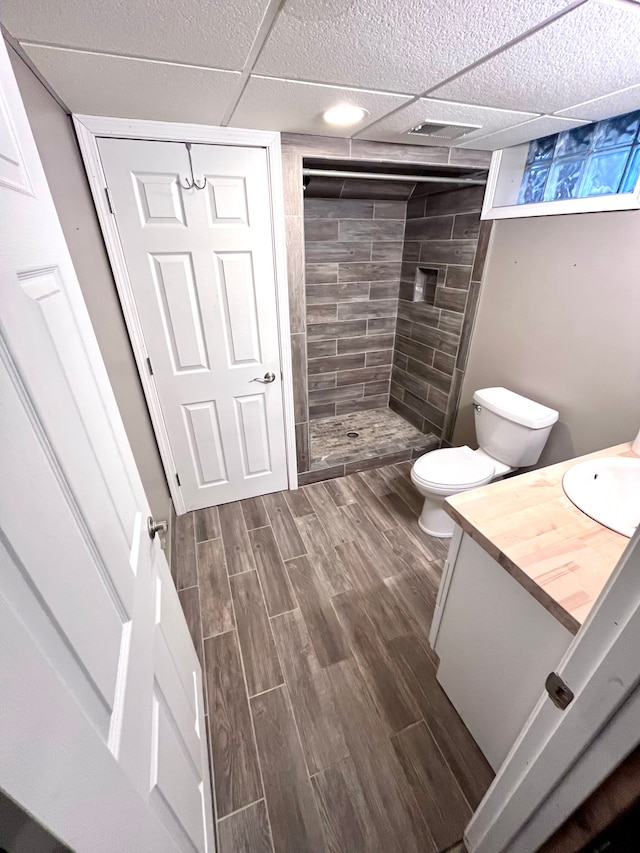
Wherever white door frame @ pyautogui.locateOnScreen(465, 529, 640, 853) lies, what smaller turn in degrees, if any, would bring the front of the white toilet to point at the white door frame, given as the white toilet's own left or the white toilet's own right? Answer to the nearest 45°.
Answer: approximately 45° to the white toilet's own left

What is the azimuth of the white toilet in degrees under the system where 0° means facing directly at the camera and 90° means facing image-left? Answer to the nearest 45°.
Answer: approximately 45°

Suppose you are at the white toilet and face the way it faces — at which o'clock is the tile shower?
The tile shower is roughly at 3 o'clock from the white toilet.

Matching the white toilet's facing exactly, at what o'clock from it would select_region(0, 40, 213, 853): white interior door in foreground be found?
The white interior door in foreground is roughly at 11 o'clock from the white toilet.

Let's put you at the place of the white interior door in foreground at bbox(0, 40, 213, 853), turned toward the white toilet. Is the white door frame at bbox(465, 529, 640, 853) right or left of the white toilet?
right

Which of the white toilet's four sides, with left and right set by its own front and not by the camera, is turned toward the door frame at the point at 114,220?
front
